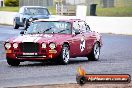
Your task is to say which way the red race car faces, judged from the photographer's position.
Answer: facing the viewer and to the left of the viewer
